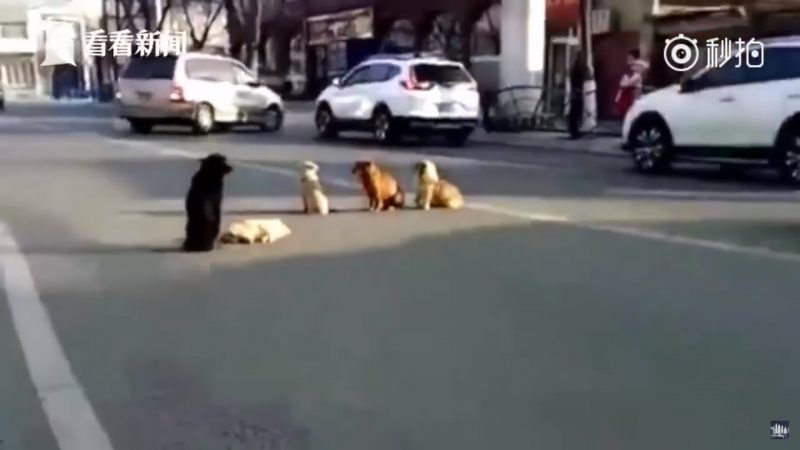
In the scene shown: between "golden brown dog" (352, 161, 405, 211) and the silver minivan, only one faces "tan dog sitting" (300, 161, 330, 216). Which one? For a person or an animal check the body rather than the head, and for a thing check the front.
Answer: the golden brown dog

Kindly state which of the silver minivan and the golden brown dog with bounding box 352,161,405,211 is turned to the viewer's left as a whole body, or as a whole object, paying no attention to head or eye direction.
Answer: the golden brown dog

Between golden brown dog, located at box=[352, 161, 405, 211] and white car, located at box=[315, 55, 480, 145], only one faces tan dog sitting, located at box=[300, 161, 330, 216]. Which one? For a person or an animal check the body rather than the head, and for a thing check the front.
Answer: the golden brown dog

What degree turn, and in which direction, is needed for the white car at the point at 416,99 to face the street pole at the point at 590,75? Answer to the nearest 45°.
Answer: approximately 135° to its right

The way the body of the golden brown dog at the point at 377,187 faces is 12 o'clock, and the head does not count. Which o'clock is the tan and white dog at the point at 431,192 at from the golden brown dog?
The tan and white dog is roughly at 6 o'clock from the golden brown dog.

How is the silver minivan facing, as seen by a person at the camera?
facing away from the viewer and to the right of the viewer

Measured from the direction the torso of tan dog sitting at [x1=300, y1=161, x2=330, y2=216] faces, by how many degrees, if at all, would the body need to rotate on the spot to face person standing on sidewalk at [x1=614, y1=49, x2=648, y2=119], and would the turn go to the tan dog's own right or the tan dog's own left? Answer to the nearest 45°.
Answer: approximately 180°

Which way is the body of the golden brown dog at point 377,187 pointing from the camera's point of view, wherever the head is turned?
to the viewer's left

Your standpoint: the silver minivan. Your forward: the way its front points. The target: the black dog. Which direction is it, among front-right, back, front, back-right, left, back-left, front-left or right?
back-right

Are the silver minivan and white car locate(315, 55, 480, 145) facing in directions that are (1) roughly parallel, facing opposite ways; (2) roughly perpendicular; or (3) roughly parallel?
roughly perpendicular

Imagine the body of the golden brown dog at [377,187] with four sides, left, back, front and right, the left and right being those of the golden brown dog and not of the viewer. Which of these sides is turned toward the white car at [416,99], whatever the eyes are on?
right

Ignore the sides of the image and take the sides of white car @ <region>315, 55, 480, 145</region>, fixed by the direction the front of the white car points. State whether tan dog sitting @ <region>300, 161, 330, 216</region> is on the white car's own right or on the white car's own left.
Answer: on the white car's own left

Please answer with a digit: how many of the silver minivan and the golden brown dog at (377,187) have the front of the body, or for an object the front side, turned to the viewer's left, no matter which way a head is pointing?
1
